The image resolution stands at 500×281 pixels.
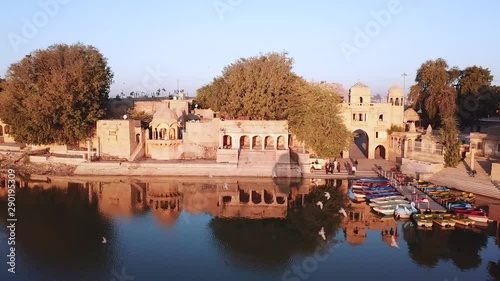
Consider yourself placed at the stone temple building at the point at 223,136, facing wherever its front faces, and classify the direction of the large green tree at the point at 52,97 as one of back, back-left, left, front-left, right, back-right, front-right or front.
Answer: right

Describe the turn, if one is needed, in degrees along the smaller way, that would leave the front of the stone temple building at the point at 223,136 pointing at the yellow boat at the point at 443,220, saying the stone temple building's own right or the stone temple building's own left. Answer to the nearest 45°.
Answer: approximately 45° to the stone temple building's own left

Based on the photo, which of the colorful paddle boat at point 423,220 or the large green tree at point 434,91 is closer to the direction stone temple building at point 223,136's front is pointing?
the colorful paddle boat

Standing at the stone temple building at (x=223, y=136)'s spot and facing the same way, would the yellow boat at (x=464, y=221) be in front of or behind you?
in front

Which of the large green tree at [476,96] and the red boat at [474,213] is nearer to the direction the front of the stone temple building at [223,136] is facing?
the red boat

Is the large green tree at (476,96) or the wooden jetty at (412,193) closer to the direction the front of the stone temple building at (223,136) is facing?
the wooden jetty

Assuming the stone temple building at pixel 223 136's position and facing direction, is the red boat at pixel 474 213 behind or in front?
in front

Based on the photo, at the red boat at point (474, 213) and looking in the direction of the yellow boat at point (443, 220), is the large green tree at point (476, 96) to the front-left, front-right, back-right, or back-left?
back-right

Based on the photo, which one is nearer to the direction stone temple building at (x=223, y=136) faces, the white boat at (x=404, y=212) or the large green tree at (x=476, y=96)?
the white boat

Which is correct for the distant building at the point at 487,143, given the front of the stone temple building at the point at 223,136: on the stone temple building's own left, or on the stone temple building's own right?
on the stone temple building's own left

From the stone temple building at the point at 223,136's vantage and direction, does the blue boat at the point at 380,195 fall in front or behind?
in front

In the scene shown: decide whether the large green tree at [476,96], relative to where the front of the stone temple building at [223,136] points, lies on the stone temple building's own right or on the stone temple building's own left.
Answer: on the stone temple building's own left

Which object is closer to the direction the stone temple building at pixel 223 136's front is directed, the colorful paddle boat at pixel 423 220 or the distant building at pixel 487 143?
the colorful paddle boat

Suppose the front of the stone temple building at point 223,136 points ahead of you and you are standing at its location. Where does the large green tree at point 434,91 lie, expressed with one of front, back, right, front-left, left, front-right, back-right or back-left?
left

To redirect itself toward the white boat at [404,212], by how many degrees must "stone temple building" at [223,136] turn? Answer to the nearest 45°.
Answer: approximately 45° to its left

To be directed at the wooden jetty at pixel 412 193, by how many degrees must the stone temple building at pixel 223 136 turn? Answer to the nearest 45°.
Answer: approximately 45° to its left
